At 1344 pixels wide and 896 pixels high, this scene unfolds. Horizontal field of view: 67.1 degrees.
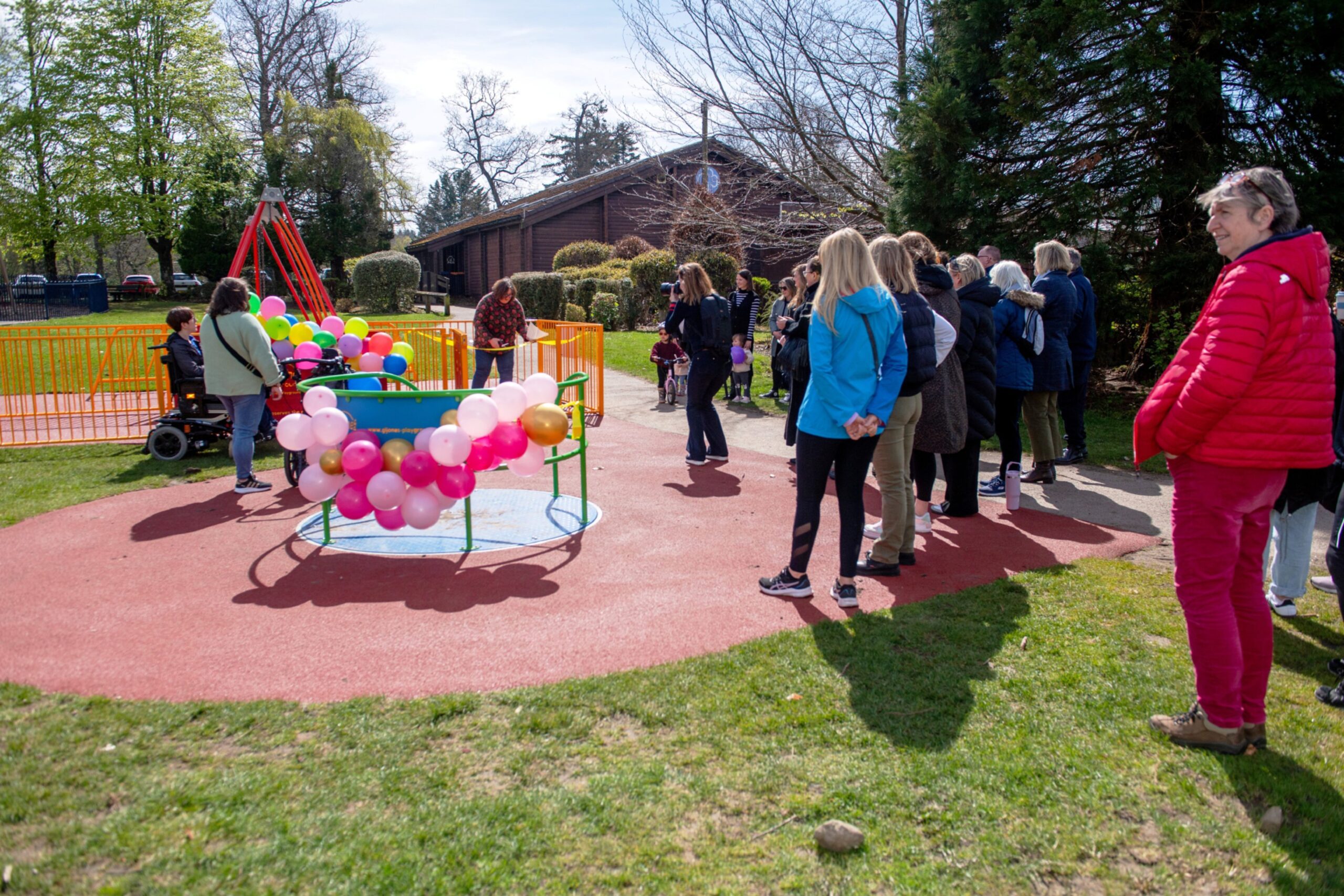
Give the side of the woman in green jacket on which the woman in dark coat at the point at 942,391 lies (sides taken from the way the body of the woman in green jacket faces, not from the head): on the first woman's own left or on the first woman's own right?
on the first woman's own right

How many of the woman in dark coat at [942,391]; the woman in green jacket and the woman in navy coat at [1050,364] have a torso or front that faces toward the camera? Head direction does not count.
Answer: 0

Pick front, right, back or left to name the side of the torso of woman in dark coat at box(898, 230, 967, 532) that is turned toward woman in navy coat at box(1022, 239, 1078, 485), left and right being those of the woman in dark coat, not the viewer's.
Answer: right

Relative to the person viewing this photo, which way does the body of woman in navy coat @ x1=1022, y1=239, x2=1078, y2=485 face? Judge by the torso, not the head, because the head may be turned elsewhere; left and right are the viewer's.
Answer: facing away from the viewer and to the left of the viewer

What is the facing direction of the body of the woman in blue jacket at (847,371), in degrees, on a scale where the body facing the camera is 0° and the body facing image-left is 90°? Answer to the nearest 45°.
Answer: approximately 135°

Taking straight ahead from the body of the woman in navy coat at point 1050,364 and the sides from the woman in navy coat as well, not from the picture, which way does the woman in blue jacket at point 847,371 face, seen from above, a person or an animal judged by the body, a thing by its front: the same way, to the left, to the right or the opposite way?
the same way

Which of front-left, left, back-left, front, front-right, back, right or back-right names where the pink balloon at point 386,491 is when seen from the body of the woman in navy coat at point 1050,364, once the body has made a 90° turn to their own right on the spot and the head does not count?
back

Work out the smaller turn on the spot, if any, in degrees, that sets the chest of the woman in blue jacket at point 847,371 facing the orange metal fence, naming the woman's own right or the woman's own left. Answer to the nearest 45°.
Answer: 0° — they already face it

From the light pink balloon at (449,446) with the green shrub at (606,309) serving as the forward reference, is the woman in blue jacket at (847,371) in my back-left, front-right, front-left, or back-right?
back-right

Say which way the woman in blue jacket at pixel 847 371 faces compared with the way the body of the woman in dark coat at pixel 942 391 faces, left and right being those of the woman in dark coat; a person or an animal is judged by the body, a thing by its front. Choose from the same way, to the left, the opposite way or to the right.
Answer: the same way

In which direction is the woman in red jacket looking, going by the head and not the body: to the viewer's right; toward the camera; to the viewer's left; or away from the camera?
to the viewer's left

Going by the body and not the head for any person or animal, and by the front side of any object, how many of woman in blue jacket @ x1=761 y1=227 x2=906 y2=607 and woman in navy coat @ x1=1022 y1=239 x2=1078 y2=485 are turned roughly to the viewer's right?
0

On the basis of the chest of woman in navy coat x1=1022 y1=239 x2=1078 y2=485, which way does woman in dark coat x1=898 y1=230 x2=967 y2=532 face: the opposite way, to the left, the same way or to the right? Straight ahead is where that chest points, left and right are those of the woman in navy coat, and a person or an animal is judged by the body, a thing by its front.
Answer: the same way

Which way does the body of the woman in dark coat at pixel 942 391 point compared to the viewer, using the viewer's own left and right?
facing away from the viewer and to the left of the viewer

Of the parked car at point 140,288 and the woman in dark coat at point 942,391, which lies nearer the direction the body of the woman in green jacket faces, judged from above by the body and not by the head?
the parked car

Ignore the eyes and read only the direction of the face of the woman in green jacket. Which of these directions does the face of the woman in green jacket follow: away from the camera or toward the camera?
away from the camera
